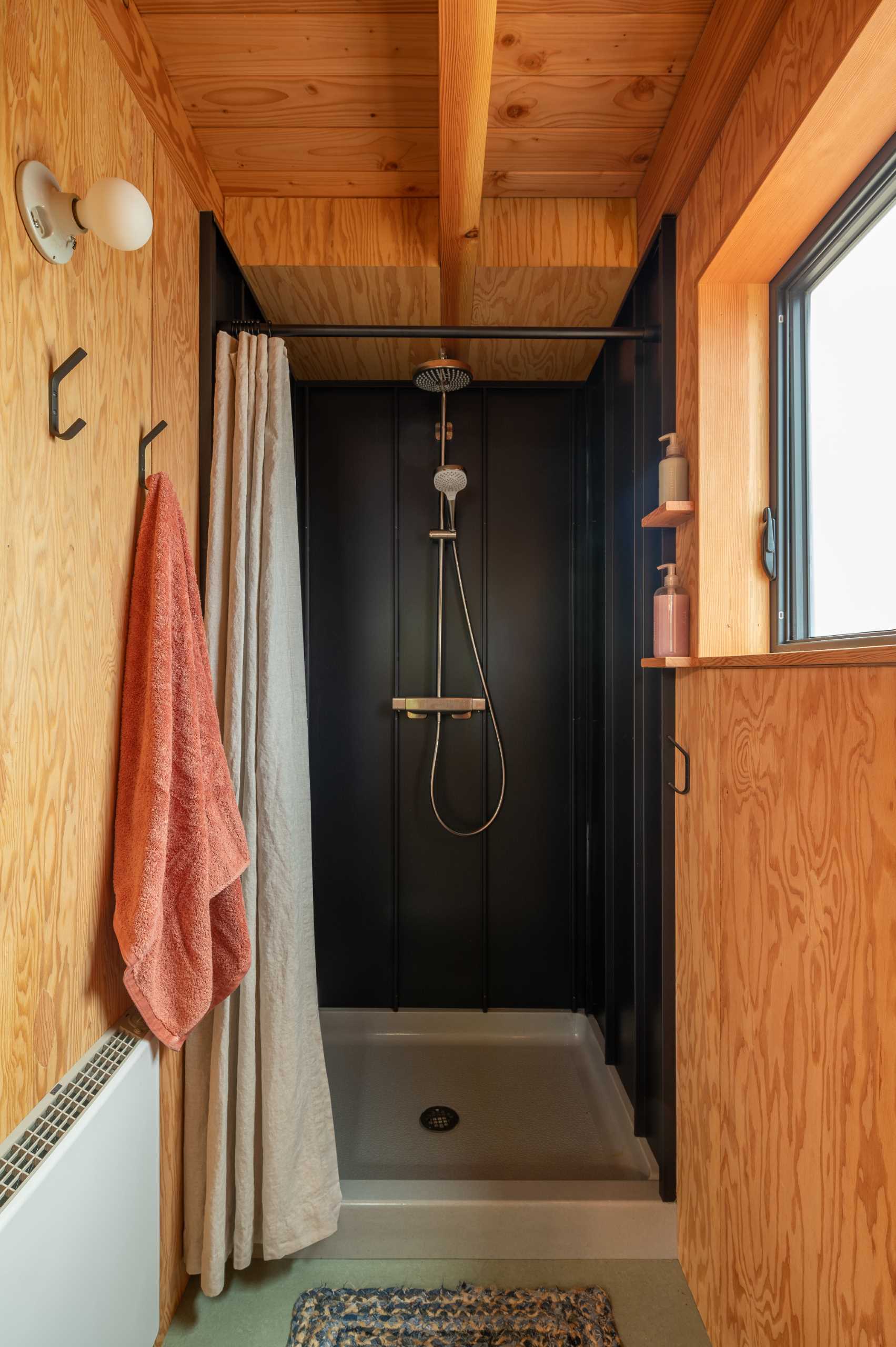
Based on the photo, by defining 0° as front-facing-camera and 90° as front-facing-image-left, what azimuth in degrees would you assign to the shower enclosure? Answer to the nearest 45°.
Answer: approximately 0°

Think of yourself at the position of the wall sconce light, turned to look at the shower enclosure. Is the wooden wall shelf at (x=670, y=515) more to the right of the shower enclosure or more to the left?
right

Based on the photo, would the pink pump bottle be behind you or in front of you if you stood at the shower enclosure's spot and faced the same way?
in front

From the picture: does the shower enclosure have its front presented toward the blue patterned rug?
yes

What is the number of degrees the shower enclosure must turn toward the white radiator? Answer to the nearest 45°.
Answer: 0° — it already faces it
